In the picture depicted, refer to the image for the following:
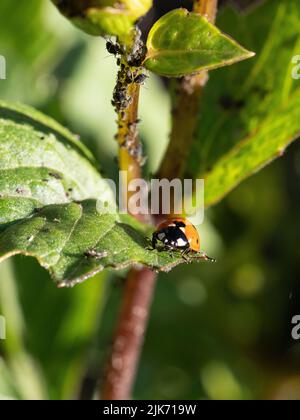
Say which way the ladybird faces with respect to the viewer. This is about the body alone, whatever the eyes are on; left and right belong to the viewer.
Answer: facing the viewer and to the left of the viewer
